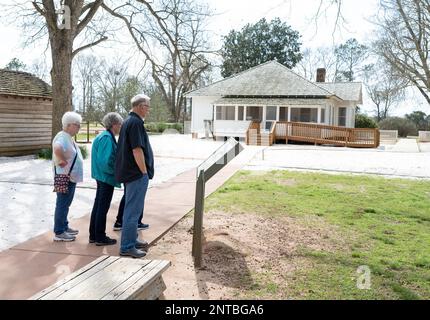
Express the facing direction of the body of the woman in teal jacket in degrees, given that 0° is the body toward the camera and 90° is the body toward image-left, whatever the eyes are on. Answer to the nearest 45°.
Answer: approximately 270°

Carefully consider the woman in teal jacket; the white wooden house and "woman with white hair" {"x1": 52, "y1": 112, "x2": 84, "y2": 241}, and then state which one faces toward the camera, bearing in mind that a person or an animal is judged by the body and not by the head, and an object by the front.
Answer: the white wooden house

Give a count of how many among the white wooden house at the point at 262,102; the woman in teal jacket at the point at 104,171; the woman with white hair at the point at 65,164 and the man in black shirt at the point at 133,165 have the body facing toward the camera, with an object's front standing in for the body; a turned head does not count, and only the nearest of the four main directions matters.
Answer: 1

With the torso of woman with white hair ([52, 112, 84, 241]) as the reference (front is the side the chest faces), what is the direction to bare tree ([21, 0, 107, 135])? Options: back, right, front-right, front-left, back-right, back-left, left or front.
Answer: left

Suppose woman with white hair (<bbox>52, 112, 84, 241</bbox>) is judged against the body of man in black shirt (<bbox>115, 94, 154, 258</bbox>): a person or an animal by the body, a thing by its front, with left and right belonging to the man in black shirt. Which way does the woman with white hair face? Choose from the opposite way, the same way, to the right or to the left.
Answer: the same way

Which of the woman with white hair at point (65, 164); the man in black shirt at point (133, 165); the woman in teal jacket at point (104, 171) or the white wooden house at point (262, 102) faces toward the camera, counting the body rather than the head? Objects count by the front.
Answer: the white wooden house

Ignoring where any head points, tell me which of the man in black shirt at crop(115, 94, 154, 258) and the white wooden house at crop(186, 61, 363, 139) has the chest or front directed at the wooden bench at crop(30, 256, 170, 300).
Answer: the white wooden house

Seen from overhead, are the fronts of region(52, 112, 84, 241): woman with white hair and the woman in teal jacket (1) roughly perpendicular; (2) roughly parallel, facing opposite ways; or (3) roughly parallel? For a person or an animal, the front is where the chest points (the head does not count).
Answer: roughly parallel

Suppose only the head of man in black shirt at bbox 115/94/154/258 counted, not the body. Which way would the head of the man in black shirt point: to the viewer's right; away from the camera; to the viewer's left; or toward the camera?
to the viewer's right

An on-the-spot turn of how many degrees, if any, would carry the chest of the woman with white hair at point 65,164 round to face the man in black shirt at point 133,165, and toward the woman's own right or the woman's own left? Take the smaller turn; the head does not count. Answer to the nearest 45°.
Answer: approximately 45° to the woman's own right

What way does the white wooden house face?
toward the camera

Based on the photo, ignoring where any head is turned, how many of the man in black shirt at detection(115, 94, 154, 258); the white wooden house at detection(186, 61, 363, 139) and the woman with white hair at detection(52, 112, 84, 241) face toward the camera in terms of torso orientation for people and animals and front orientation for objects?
1
